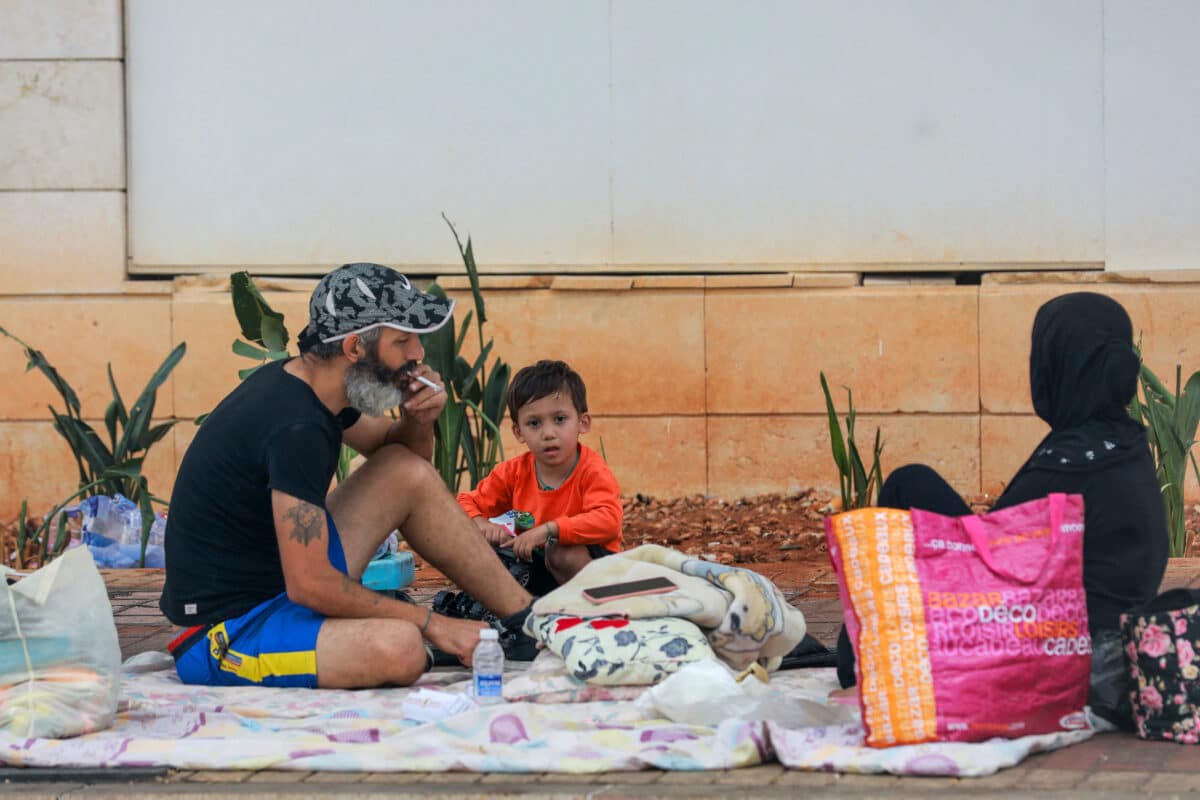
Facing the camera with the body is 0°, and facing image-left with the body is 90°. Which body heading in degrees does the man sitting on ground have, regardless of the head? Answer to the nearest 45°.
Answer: approximately 270°

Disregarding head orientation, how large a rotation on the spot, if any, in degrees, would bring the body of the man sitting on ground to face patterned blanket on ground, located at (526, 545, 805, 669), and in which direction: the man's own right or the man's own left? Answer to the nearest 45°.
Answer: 0° — they already face it

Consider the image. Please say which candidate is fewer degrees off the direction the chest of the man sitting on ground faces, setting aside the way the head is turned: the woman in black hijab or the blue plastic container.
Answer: the woman in black hijab

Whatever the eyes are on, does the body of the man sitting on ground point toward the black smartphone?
yes

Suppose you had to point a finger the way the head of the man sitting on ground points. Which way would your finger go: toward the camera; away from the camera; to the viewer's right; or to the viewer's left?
to the viewer's right

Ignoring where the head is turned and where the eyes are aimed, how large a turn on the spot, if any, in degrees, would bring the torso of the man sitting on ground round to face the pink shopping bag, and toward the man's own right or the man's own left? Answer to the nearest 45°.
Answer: approximately 45° to the man's own right

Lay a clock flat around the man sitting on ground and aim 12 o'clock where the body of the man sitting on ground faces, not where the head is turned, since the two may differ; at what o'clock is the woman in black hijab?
The woman in black hijab is roughly at 1 o'clock from the man sitting on ground.
